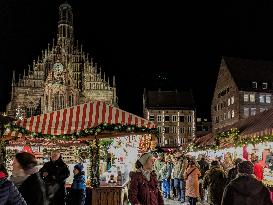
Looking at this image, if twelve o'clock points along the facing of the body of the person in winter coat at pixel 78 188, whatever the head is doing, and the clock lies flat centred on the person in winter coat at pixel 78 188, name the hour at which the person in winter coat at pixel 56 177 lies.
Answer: the person in winter coat at pixel 56 177 is roughly at 12 o'clock from the person in winter coat at pixel 78 188.

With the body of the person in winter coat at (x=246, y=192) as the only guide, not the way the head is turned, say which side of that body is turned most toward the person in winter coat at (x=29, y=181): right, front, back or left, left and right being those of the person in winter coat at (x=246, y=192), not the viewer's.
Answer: left

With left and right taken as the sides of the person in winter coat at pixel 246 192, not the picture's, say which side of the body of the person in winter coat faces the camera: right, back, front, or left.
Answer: back

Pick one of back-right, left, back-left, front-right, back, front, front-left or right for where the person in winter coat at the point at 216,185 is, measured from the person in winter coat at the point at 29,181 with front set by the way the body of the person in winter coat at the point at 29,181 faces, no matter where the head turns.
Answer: back-right

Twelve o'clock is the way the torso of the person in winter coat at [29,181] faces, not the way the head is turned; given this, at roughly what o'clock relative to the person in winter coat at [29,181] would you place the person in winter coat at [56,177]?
the person in winter coat at [56,177] is roughly at 3 o'clock from the person in winter coat at [29,181].

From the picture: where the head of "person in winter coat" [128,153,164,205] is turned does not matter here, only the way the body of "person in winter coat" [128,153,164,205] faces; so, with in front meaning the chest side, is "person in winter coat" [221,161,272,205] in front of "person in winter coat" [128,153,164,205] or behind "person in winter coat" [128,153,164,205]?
in front

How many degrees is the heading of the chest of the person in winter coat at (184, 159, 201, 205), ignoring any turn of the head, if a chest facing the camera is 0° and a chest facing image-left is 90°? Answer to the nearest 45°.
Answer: approximately 180°

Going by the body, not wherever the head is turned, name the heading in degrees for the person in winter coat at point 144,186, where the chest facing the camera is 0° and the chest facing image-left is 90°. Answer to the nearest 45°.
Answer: approximately 315°

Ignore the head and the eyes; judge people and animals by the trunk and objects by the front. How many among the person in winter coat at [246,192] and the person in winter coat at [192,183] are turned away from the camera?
2

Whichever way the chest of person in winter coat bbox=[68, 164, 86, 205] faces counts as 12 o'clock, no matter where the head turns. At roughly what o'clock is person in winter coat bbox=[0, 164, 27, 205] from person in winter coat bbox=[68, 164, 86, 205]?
person in winter coat bbox=[0, 164, 27, 205] is roughly at 9 o'clock from person in winter coat bbox=[68, 164, 86, 205].

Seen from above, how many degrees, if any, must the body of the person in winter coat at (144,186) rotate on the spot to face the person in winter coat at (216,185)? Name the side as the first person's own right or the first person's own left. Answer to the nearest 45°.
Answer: approximately 90° to the first person's own left
